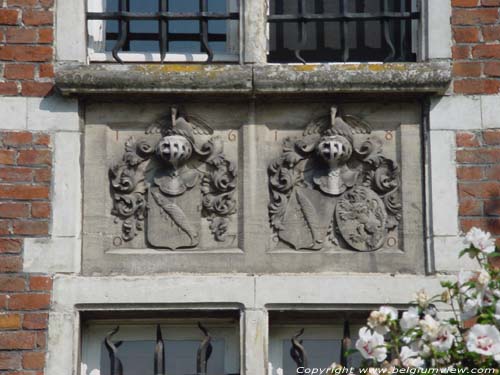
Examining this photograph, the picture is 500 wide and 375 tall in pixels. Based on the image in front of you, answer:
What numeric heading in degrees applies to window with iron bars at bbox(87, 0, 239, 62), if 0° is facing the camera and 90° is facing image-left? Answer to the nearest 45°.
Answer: approximately 0°

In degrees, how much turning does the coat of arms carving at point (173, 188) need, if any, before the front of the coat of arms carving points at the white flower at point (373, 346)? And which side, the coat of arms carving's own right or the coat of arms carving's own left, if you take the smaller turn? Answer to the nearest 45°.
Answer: approximately 45° to the coat of arms carving's own left

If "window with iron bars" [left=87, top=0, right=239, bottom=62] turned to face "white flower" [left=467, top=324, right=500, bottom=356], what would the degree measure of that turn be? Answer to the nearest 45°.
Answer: approximately 45° to its left

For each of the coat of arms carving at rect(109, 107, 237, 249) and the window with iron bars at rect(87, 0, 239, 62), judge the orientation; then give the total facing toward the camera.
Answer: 2
